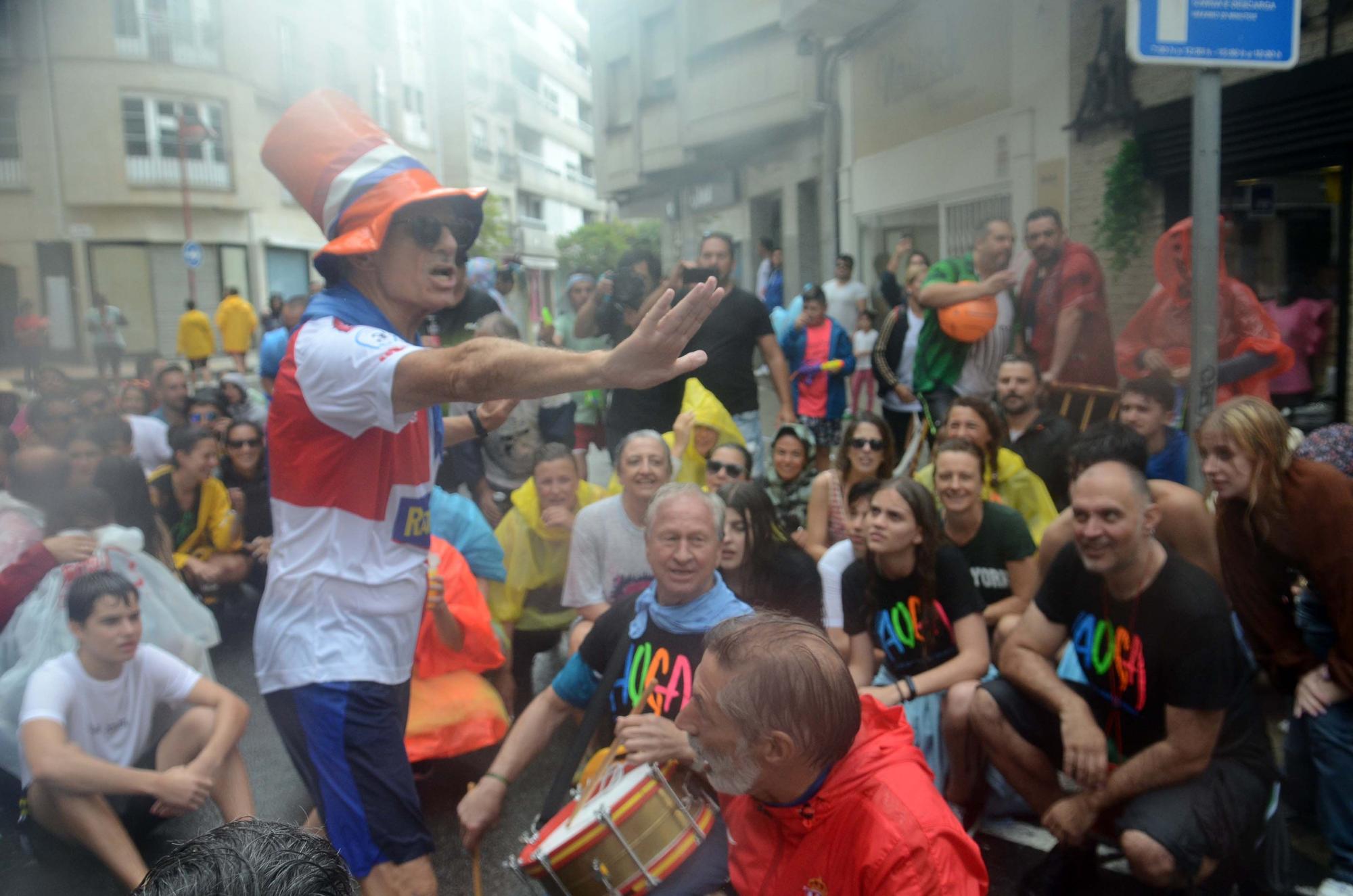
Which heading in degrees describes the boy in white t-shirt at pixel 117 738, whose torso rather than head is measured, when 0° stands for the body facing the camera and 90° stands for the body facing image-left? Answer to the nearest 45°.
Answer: approximately 315°

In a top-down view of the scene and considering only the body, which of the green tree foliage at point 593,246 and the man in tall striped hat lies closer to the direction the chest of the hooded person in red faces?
the man in tall striped hat

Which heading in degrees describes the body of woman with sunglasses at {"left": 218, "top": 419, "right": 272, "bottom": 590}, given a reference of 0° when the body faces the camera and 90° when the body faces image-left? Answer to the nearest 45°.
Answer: approximately 0°

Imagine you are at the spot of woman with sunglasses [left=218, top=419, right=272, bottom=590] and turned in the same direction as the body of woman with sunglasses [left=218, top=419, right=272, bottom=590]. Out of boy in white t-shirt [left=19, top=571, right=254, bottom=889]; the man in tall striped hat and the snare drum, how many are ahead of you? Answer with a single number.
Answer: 3

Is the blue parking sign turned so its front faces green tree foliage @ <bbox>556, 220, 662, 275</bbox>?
no

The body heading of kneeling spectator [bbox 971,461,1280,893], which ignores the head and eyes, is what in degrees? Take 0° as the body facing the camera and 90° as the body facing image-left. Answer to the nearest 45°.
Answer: approximately 45°

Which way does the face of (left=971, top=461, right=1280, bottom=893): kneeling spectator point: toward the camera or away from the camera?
toward the camera

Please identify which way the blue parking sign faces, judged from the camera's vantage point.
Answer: facing the viewer
